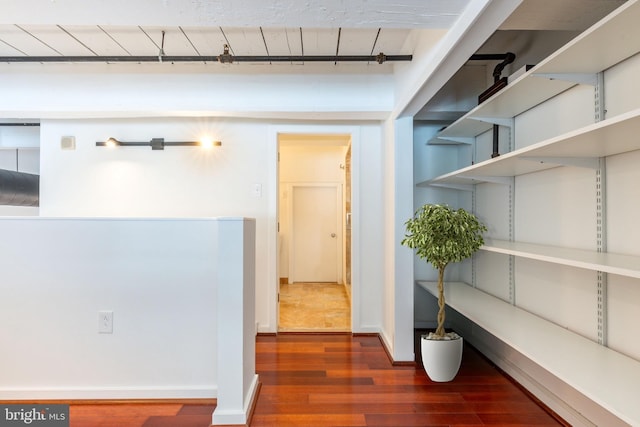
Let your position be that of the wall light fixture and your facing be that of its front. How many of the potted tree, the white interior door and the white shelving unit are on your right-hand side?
0

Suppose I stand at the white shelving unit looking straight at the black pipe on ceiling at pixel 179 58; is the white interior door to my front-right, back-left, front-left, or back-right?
front-right

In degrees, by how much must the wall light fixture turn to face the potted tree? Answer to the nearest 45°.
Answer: approximately 45° to its left

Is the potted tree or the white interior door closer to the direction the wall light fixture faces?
the potted tree

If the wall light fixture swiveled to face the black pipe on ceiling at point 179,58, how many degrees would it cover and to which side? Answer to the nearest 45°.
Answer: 0° — it already faces it

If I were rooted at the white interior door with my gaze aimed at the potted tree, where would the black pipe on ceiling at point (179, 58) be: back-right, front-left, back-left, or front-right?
front-right

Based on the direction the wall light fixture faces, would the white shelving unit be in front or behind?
in front

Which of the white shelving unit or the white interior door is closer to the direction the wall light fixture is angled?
the white shelving unit

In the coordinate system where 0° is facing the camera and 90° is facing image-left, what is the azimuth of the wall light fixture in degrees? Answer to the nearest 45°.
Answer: approximately 0°

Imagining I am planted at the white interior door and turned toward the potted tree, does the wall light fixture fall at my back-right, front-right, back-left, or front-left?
front-right

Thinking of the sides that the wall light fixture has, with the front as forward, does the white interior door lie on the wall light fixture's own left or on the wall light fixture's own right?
on the wall light fixture's own left
